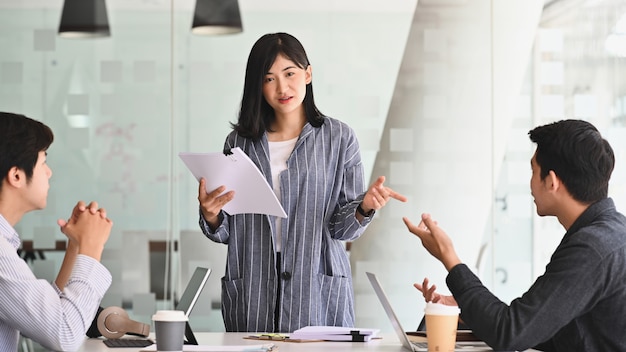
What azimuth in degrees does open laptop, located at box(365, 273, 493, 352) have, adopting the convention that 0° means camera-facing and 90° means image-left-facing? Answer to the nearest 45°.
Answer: approximately 270°

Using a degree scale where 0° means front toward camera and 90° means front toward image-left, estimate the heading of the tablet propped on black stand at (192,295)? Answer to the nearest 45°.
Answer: approximately 90°

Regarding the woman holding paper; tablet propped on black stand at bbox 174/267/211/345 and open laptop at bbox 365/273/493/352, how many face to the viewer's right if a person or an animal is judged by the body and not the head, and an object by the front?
1

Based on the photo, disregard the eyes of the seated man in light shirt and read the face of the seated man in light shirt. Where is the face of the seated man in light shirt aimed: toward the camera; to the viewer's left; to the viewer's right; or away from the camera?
to the viewer's right

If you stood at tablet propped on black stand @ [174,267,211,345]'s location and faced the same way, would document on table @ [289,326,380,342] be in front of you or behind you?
behind

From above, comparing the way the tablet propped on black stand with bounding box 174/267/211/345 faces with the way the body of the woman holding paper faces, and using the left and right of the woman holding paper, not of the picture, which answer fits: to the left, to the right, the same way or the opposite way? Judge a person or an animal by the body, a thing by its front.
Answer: to the right

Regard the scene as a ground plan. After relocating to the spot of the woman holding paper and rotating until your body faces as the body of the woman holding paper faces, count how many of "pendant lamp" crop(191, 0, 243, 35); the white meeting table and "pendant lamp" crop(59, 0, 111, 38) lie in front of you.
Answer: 1
